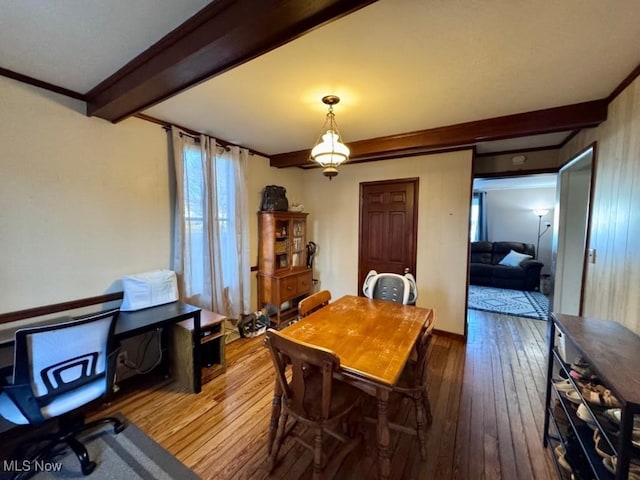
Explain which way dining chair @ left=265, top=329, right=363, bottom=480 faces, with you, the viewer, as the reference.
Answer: facing away from the viewer and to the right of the viewer

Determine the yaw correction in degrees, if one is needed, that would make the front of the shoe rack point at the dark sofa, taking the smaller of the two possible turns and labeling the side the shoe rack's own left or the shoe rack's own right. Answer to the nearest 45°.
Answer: approximately 135° to the shoe rack's own right

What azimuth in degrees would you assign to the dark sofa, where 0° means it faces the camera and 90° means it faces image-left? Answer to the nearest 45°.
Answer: approximately 0°

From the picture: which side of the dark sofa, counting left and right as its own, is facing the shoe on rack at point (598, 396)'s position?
front

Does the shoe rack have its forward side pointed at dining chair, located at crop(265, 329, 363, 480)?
yes

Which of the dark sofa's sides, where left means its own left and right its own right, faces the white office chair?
front

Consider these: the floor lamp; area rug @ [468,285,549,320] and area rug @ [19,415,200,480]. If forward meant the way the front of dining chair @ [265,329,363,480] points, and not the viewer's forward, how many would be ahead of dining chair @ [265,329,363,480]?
2

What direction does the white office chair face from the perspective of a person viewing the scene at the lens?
facing away from the viewer and to the left of the viewer

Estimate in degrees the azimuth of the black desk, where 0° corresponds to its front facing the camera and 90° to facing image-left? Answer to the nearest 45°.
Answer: approximately 315°

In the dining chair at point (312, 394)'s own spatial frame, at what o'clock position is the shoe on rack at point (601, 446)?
The shoe on rack is roughly at 2 o'clock from the dining chair.

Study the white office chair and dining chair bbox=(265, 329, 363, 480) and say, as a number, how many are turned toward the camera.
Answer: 0

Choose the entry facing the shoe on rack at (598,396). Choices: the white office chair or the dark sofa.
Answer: the dark sofa

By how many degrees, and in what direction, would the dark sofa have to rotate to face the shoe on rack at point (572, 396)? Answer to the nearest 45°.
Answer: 0° — it already faces it
